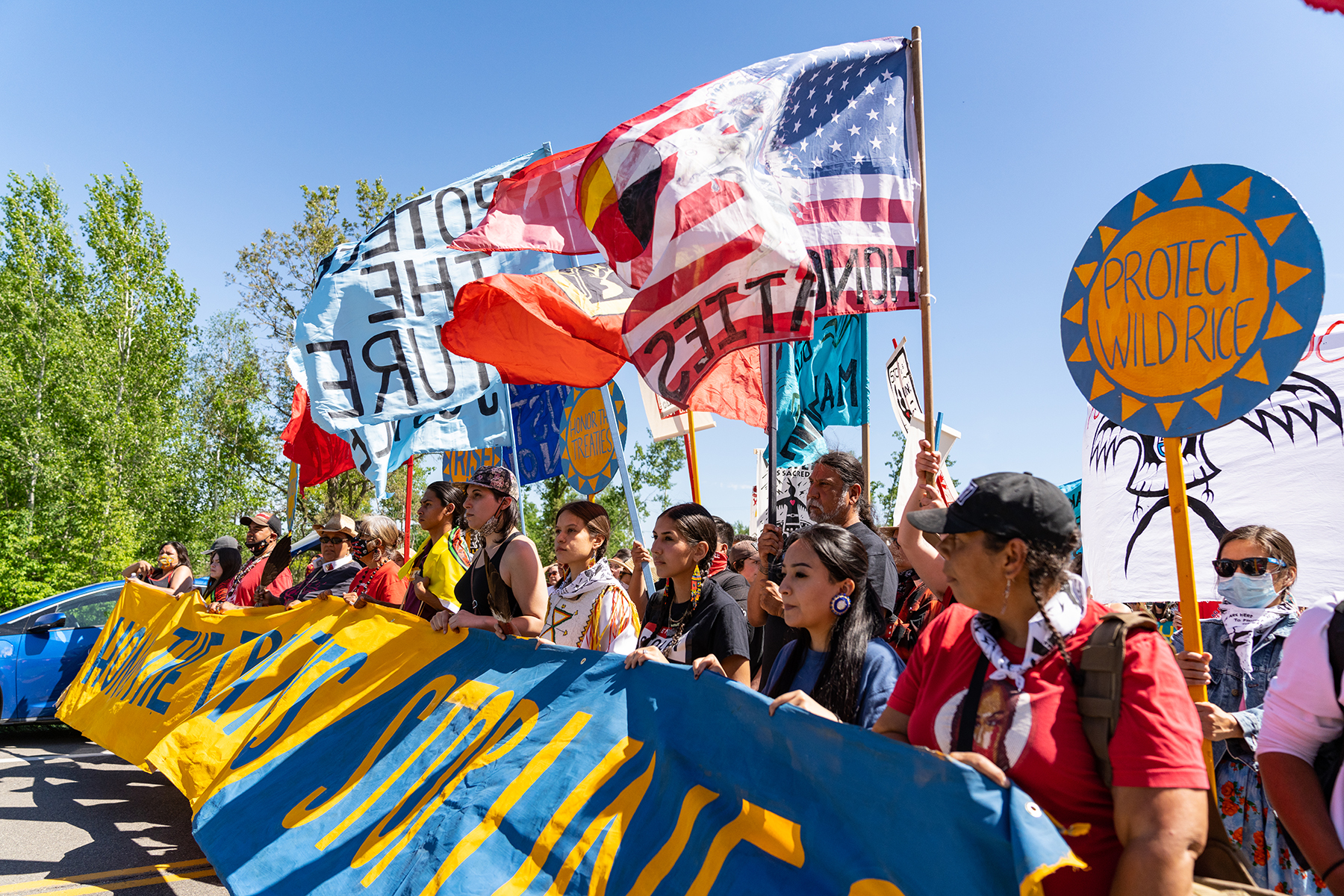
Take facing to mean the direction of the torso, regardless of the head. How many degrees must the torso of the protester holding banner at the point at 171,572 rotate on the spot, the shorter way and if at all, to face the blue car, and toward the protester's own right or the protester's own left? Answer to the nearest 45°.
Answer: approximately 45° to the protester's own right

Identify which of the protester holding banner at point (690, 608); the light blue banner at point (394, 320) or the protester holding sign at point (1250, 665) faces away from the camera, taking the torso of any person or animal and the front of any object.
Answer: the light blue banner

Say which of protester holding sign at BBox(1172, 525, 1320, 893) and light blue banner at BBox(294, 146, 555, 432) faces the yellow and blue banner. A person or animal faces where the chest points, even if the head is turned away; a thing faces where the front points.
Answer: the protester holding sign

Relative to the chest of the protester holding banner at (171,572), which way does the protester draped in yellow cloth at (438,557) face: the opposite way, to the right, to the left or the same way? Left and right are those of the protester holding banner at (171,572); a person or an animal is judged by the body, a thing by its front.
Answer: the same way

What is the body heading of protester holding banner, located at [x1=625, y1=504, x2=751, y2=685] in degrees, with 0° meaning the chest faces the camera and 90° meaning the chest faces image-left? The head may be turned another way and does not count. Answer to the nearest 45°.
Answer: approximately 45°

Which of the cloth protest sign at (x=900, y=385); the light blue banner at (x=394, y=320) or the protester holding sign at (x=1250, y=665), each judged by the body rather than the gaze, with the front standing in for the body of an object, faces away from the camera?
the light blue banner

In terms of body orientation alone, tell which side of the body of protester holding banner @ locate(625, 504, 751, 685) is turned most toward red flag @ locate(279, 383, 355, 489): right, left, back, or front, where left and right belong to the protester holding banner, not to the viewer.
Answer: right

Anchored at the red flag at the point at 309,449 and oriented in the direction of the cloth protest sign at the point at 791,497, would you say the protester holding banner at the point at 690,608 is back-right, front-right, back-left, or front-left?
front-right

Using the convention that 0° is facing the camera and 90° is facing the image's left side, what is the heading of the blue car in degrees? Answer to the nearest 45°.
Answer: approximately 45°

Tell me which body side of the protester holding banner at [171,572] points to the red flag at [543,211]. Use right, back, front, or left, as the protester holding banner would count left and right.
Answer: left

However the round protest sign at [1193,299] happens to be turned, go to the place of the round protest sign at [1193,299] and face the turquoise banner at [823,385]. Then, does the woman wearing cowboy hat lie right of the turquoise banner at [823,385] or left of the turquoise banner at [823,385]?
left

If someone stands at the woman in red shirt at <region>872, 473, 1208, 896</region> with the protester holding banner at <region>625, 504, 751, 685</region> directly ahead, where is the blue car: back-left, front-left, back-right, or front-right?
front-left

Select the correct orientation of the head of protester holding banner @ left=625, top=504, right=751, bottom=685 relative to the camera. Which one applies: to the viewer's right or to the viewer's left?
to the viewer's left

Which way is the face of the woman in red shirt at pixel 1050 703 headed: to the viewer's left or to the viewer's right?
to the viewer's left

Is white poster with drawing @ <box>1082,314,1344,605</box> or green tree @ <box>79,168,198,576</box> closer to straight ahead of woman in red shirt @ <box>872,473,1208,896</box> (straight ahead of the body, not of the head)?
the green tree

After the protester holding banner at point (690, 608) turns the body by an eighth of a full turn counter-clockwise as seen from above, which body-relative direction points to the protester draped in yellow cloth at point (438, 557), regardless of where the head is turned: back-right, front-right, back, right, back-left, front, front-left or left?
back-right
